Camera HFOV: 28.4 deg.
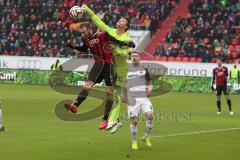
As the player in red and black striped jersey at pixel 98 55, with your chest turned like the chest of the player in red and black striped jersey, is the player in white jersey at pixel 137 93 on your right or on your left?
on your left

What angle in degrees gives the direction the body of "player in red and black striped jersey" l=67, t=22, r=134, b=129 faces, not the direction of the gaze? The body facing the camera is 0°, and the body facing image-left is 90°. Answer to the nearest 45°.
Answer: approximately 45°
